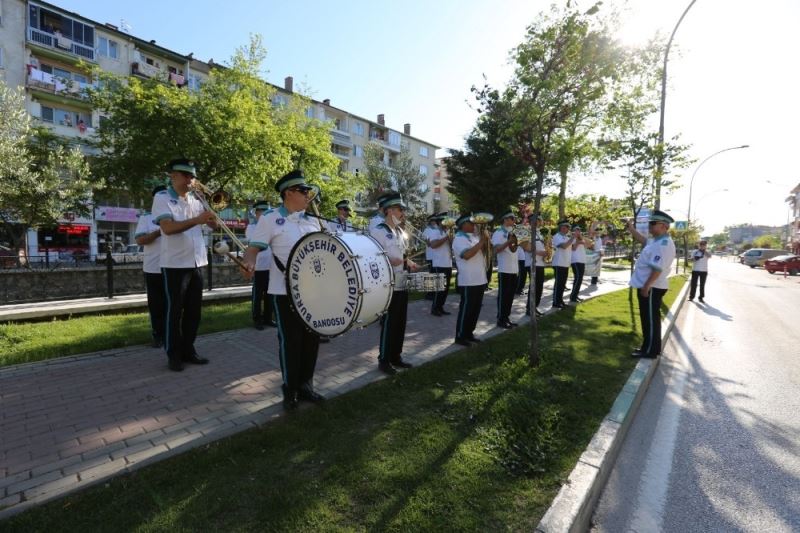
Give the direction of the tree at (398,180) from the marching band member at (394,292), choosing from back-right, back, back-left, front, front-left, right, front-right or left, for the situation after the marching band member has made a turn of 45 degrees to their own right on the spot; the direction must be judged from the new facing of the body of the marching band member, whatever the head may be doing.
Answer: back-left

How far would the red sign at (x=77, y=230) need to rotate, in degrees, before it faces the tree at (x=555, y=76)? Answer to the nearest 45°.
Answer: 0° — it already faces it

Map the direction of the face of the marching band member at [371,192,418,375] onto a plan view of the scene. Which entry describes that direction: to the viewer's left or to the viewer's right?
to the viewer's right

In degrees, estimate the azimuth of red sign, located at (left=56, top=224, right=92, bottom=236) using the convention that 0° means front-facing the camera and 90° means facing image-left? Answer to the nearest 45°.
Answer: approximately 0°

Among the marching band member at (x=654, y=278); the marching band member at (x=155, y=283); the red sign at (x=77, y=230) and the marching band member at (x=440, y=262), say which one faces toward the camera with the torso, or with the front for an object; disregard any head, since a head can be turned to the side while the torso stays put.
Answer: the red sign

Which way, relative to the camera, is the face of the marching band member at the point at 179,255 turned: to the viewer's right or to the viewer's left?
to the viewer's right

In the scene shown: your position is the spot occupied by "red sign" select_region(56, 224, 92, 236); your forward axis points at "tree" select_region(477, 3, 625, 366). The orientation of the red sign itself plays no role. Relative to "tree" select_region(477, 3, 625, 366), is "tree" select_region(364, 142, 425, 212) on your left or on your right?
left

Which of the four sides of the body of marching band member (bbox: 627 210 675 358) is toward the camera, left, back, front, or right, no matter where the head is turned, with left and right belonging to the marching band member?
left

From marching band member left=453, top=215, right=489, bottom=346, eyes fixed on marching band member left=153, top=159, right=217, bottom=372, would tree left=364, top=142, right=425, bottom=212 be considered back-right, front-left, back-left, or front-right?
back-right

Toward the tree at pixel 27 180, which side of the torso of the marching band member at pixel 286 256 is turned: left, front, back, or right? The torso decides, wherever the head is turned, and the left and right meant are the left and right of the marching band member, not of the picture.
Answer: back

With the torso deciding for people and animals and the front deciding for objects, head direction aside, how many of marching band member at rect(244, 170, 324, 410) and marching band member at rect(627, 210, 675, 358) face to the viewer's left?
1

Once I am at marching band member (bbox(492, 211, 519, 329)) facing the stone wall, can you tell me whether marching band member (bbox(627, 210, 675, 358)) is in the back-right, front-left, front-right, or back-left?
back-left
